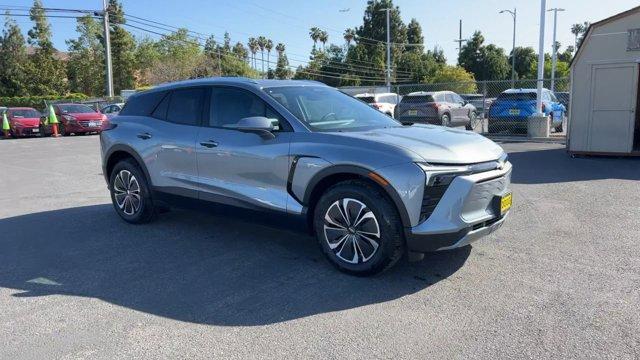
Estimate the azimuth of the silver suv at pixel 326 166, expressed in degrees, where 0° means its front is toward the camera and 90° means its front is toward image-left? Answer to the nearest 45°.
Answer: approximately 315°

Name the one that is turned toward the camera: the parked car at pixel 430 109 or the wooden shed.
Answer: the wooden shed

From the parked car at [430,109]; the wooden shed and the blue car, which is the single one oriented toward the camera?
the wooden shed

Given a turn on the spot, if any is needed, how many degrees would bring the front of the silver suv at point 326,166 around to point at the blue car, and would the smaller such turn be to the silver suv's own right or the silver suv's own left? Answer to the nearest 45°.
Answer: approximately 90° to the silver suv's own left

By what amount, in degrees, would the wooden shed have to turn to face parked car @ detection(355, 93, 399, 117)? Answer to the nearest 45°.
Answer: approximately 135° to its right

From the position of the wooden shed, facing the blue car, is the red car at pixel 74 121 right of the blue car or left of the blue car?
left

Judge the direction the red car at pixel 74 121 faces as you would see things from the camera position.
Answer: facing the viewer and to the right of the viewer

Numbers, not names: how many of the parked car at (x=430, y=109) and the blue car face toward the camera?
0

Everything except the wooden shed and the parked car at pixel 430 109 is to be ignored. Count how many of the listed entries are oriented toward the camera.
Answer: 1

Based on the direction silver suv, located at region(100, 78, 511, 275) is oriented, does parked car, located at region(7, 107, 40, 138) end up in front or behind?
behind

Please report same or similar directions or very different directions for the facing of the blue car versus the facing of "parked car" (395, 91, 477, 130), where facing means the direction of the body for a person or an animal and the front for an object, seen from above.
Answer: same or similar directions

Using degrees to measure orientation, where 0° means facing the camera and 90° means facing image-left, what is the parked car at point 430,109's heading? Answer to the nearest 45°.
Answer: approximately 225°

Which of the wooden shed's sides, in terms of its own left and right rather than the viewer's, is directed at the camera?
front
